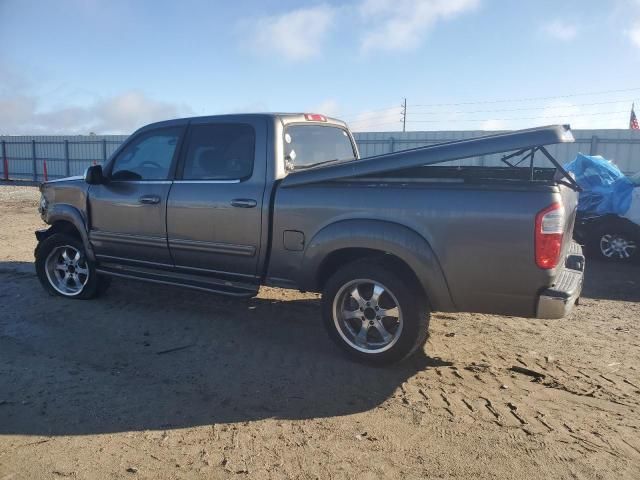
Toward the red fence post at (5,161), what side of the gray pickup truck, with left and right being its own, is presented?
front

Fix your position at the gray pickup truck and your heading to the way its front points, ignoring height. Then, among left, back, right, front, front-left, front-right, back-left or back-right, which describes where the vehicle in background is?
right

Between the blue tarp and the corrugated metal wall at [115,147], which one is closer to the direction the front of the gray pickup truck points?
the corrugated metal wall

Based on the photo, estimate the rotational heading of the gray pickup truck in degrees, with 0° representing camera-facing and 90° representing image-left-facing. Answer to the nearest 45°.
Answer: approximately 135°

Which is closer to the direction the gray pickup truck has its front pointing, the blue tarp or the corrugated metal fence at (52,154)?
the corrugated metal fence

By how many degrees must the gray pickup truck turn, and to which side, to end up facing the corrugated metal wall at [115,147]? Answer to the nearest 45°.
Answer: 0° — it already faces it

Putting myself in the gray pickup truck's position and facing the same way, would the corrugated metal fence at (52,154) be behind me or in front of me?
in front

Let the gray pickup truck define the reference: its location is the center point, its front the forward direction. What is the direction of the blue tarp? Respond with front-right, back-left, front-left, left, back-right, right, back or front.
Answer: right
